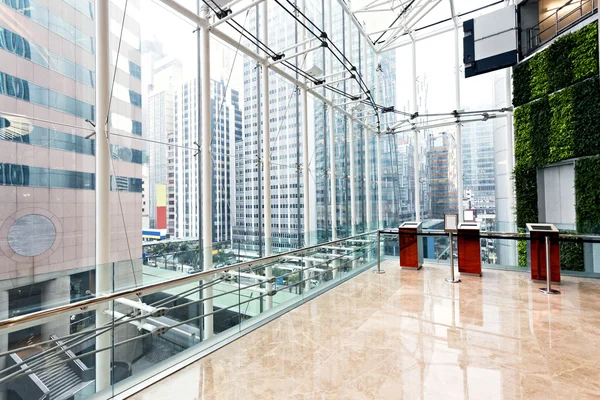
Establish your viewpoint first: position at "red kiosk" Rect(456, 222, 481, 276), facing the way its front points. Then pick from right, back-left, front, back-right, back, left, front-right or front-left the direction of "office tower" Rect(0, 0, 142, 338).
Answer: front-right

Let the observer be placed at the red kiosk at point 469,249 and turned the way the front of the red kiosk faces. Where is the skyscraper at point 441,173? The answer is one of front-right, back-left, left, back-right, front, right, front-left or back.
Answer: back

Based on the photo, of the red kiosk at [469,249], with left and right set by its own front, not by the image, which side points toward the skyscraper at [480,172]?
back

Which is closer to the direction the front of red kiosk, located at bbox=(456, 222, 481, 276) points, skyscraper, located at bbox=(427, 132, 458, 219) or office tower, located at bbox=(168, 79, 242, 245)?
the office tower

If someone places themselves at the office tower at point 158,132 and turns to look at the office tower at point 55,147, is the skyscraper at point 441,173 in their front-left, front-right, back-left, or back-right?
back-left

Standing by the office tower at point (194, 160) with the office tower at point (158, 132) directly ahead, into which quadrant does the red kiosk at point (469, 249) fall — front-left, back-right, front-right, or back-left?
back-left

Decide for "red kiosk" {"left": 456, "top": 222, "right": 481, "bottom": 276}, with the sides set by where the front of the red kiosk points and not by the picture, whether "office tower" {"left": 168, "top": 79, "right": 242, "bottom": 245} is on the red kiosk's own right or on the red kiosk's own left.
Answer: on the red kiosk's own right

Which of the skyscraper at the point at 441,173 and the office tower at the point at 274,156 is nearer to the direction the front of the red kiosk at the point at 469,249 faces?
the office tower

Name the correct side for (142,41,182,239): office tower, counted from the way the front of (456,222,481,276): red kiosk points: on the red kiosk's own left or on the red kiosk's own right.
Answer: on the red kiosk's own right

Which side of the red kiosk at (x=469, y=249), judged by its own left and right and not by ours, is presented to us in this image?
front
